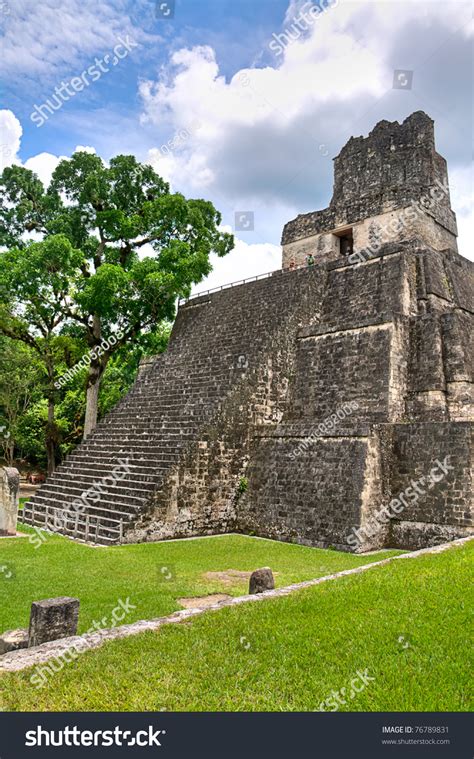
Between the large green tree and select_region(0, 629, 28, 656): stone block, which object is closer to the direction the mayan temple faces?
the stone block

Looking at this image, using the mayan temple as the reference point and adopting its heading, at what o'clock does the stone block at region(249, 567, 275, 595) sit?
The stone block is roughly at 11 o'clock from the mayan temple.

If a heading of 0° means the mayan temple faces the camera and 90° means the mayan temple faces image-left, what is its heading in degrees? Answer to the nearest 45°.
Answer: approximately 45°

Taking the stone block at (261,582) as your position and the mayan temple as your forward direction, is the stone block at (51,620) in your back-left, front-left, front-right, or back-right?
back-left

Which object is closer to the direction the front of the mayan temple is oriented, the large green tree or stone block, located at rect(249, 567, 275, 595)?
the stone block

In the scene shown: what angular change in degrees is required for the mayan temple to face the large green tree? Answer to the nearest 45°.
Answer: approximately 90° to its right
